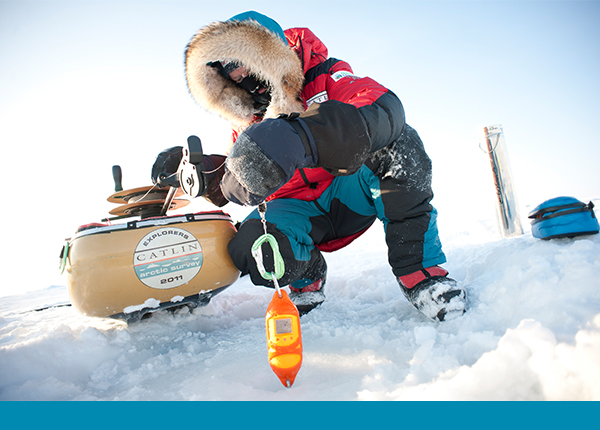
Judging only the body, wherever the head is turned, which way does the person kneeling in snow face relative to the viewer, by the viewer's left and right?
facing the viewer and to the left of the viewer

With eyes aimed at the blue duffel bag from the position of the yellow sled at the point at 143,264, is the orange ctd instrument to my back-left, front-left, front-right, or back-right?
front-right

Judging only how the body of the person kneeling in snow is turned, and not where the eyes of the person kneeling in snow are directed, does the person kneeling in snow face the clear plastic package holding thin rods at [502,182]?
no

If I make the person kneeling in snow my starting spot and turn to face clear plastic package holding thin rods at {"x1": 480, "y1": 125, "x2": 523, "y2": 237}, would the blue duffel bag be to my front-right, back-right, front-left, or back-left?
front-right
